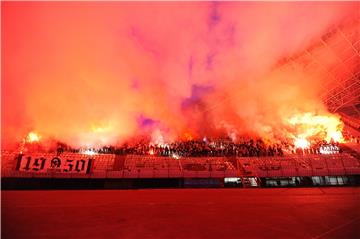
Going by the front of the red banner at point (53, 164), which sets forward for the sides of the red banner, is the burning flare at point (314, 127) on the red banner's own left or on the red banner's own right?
on the red banner's own left

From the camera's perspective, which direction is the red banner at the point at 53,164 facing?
toward the camera
